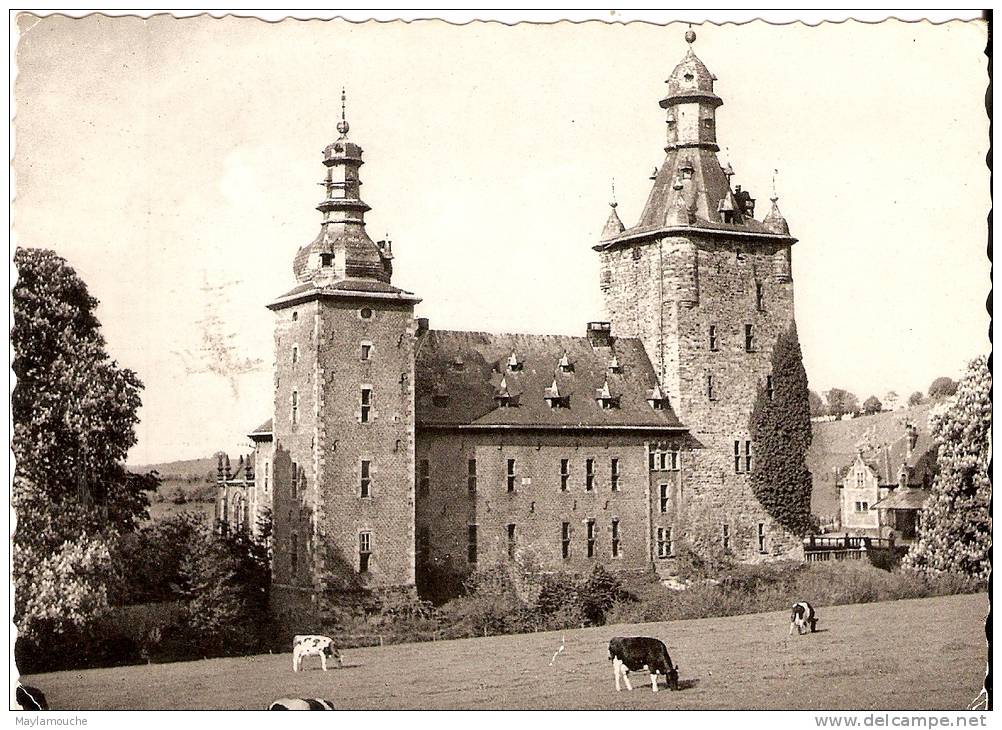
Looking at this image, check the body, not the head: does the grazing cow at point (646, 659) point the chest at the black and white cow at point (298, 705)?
no

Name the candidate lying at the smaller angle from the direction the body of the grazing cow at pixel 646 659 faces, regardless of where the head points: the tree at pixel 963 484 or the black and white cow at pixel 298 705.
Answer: the tree

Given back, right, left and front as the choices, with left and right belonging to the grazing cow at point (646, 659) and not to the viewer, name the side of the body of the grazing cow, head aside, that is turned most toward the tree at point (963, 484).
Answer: front

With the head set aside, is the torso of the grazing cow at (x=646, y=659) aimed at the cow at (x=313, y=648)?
no

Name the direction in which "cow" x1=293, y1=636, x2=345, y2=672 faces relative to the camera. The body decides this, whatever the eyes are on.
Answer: to the viewer's right

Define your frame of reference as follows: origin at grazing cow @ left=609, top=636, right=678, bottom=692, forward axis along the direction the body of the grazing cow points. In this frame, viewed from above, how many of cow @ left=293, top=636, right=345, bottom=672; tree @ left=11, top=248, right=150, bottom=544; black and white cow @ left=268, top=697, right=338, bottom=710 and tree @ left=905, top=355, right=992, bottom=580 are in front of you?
1

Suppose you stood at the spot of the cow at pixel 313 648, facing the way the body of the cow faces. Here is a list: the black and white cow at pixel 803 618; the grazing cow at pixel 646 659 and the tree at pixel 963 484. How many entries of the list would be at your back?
0

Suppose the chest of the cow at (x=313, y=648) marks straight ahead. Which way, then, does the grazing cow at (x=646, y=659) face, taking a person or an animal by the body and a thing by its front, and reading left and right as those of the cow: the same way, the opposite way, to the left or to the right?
the same way

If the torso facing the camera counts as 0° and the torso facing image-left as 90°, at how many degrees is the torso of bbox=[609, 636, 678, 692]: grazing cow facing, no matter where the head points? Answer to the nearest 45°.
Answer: approximately 270°

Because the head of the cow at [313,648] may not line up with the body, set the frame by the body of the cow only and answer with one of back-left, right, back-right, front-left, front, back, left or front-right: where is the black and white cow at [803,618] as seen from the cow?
front

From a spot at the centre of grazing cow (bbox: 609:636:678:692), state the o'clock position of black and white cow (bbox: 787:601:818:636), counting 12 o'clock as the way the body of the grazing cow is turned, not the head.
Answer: The black and white cow is roughly at 10 o'clock from the grazing cow.

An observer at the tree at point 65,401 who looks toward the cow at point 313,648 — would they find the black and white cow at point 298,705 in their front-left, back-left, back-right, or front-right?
front-right

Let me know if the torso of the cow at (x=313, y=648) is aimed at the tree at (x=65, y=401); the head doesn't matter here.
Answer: no

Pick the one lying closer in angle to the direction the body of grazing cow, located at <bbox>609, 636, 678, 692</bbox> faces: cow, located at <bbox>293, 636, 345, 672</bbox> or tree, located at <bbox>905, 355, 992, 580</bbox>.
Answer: the tree

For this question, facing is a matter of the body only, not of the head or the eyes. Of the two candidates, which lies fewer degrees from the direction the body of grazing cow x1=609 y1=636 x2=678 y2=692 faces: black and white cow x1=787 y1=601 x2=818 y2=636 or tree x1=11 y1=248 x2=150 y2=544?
the black and white cow

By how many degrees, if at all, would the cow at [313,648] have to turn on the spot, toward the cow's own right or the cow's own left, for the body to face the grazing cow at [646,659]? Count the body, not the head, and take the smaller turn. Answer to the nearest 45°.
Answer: approximately 45° to the cow's own right

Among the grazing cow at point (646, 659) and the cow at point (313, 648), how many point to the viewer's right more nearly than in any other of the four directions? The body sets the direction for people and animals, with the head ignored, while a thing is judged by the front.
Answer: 2
